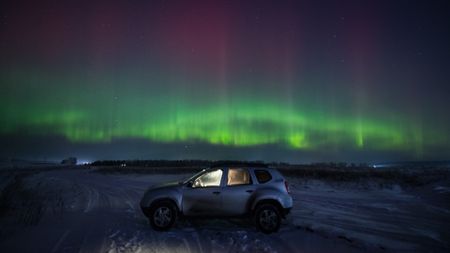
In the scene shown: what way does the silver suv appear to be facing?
to the viewer's left
